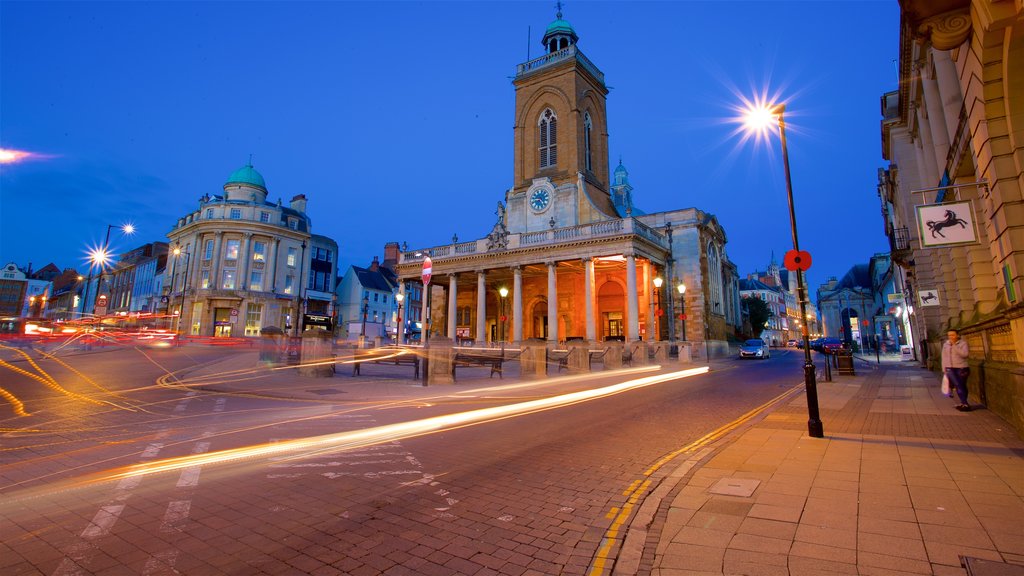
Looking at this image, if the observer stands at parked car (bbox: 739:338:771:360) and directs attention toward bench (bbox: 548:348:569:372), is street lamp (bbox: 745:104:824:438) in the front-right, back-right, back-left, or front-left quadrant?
front-left

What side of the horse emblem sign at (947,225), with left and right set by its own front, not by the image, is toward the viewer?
front

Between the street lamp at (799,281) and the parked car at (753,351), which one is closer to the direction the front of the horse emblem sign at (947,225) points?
the street lamp

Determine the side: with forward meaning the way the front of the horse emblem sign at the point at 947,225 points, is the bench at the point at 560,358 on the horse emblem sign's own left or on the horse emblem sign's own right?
on the horse emblem sign's own right

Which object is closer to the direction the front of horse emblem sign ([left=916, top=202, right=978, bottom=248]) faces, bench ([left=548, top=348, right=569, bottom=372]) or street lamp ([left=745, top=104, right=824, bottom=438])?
the street lamp

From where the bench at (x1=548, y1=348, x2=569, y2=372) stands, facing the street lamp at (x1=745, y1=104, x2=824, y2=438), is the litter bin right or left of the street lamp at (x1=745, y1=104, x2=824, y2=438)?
left

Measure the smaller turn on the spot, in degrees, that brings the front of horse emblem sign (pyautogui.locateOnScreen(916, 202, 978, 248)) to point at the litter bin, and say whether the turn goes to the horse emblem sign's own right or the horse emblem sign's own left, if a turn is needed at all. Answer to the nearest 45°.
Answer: approximately 180°

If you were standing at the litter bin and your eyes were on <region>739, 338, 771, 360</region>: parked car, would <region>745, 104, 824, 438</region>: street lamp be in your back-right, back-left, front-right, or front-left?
back-left

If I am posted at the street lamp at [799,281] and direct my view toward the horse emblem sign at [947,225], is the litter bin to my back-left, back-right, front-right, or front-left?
front-left

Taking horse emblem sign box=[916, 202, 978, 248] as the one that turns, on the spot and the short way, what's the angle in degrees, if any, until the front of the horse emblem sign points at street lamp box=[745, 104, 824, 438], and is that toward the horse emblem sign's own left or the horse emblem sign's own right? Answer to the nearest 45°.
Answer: approximately 45° to the horse emblem sign's own right

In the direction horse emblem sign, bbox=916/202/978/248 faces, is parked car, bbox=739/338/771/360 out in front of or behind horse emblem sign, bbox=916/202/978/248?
behind
